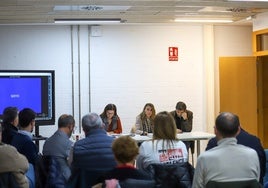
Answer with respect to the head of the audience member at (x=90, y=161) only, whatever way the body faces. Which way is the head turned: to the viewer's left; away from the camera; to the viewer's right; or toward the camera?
away from the camera

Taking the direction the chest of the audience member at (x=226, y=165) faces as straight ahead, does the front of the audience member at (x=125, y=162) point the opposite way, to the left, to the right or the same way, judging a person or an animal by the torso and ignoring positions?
the same way

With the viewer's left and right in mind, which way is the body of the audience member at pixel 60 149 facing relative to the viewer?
facing away from the viewer and to the right of the viewer

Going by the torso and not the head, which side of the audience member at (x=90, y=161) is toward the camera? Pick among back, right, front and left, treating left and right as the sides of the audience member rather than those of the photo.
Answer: back

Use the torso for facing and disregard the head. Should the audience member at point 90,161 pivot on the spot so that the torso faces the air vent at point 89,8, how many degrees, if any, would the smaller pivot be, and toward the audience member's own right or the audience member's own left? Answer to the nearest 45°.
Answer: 0° — they already face it

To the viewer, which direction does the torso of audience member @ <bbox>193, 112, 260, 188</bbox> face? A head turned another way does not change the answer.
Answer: away from the camera

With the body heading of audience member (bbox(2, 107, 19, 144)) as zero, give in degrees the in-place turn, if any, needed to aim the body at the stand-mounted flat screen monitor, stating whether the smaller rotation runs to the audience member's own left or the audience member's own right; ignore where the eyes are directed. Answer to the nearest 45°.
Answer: approximately 45° to the audience member's own left

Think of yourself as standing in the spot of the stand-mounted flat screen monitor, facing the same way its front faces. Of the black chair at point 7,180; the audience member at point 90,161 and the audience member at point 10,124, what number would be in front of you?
3

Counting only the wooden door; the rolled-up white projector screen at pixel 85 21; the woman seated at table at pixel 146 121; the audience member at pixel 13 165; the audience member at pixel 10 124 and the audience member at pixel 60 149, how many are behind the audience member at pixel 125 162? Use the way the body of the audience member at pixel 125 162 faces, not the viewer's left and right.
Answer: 0

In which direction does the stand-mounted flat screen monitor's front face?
toward the camera

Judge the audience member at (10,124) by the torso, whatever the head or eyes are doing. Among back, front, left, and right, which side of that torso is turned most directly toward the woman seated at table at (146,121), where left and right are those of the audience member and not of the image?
front

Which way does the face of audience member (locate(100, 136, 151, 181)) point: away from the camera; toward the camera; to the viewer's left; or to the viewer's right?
away from the camera

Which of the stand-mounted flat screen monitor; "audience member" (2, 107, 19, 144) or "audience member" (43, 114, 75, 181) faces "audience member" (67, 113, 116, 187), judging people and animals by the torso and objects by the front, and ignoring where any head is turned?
the stand-mounted flat screen monitor

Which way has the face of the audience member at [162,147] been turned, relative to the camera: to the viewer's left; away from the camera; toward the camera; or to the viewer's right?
away from the camera

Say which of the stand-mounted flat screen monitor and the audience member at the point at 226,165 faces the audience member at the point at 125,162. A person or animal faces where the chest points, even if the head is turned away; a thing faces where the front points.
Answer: the stand-mounted flat screen monitor

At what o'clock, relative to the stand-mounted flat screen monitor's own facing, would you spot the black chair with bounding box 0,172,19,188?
The black chair is roughly at 12 o'clock from the stand-mounted flat screen monitor.

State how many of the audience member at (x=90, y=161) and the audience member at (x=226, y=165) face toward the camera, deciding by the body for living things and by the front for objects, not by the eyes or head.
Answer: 0

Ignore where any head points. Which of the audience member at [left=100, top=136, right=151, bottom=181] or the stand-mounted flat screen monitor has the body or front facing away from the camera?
the audience member

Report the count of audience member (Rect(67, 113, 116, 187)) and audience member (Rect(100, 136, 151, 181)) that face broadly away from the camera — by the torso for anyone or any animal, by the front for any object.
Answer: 2

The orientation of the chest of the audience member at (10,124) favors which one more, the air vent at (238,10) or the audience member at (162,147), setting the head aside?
the air vent

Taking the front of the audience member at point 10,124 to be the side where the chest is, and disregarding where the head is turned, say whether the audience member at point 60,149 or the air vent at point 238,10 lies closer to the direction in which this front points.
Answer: the air vent

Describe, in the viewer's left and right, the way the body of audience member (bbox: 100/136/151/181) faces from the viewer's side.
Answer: facing away from the viewer
